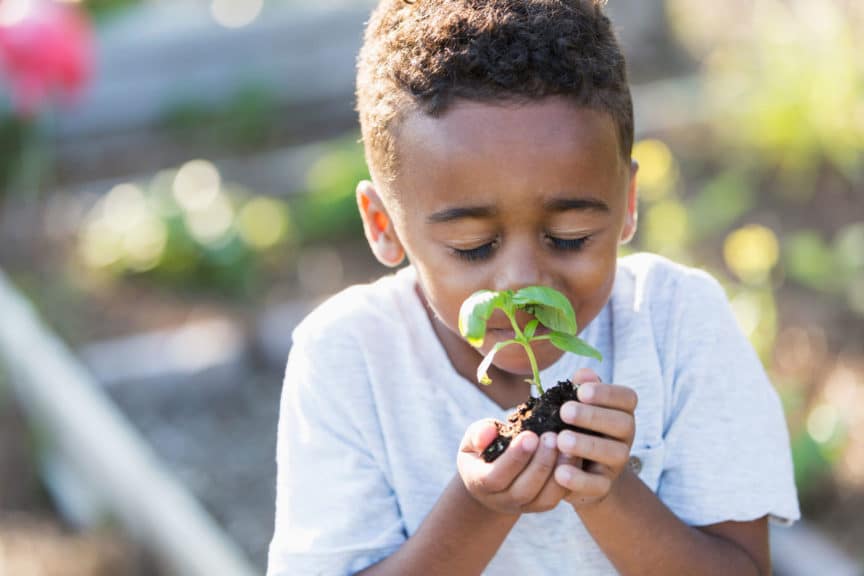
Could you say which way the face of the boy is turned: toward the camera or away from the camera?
toward the camera

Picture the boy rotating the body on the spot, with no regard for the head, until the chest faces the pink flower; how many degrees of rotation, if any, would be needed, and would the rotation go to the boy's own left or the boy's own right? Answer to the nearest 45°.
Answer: approximately 135° to the boy's own right

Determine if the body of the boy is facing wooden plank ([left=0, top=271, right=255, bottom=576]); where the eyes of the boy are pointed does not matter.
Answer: no

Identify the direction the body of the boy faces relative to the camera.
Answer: toward the camera
